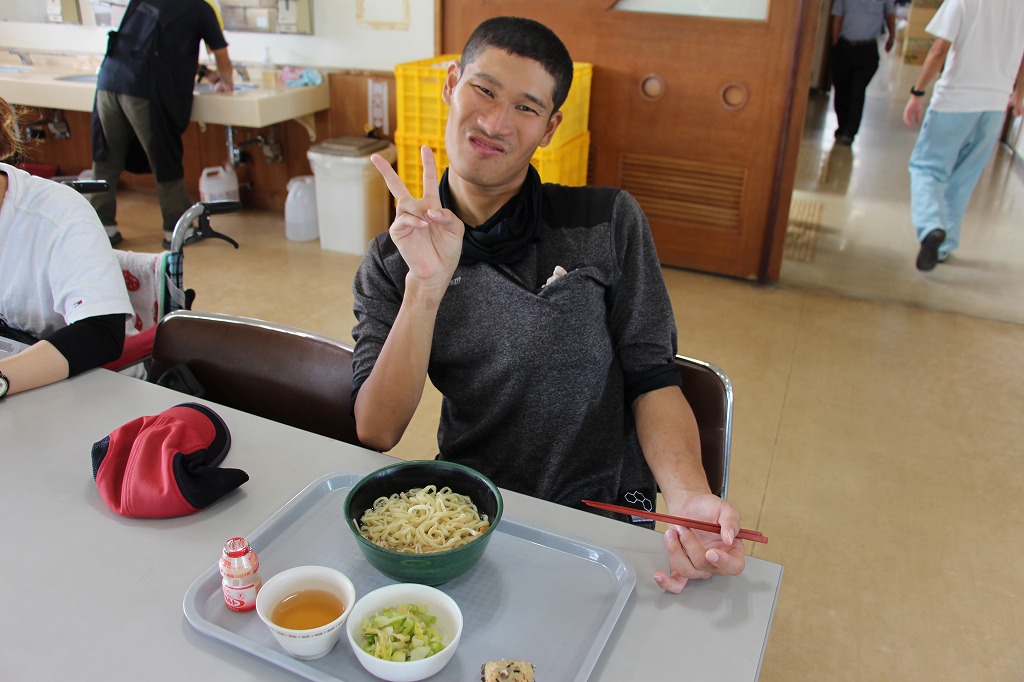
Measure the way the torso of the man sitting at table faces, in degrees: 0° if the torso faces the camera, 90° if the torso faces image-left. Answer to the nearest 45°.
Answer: approximately 0°

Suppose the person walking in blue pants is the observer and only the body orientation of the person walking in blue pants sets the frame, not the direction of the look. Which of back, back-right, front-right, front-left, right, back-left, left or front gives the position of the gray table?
back

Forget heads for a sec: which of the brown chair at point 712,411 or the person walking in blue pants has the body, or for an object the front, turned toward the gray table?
the brown chair

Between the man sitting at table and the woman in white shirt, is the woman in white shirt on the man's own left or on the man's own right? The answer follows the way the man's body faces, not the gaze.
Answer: on the man's own right

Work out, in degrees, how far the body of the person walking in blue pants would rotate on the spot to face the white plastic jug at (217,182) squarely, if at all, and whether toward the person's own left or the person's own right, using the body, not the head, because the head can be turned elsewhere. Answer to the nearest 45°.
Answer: approximately 90° to the person's own left

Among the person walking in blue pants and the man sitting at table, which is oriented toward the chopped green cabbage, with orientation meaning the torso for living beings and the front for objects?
the man sitting at table

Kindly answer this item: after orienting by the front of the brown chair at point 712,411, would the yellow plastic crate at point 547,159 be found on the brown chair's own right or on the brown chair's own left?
on the brown chair's own right

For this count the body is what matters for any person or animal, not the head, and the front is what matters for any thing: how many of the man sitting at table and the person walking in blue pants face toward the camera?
1

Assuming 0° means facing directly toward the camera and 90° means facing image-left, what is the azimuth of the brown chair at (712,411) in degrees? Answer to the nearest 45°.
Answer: approximately 45°

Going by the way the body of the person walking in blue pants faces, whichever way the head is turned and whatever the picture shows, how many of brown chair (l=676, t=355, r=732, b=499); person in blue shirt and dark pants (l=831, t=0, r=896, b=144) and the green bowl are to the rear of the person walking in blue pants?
2
